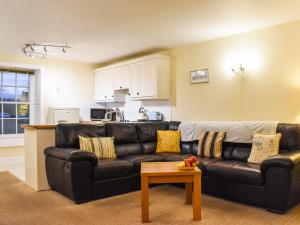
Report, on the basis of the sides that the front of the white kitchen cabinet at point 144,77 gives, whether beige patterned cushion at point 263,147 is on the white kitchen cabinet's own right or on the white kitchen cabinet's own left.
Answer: on the white kitchen cabinet's own left

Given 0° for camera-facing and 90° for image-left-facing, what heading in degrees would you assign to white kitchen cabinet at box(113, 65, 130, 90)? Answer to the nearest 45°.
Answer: approximately 45°

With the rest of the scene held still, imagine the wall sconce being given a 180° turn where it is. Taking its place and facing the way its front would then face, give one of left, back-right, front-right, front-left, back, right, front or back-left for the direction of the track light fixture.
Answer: back-left

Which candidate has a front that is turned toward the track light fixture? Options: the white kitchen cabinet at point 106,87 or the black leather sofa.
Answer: the white kitchen cabinet

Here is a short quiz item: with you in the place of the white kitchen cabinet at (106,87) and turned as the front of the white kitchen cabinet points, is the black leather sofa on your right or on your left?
on your left

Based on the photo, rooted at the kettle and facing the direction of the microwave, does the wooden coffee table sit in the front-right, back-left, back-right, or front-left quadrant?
back-left

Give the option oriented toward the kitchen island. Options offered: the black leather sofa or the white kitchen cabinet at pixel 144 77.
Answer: the white kitchen cabinet

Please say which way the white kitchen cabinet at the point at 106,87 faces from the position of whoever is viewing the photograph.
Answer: facing the viewer and to the left of the viewer

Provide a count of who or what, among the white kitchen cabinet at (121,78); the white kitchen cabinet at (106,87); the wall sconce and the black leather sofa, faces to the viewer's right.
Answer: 0

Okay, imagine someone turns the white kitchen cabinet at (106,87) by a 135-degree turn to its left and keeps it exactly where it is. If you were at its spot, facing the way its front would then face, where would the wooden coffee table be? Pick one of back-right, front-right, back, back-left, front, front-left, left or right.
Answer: right

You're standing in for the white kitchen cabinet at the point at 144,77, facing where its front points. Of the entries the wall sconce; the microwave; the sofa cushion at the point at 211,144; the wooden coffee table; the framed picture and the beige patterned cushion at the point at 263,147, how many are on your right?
1

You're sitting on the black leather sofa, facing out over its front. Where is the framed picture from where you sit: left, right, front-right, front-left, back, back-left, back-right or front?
back

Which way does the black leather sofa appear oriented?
toward the camera

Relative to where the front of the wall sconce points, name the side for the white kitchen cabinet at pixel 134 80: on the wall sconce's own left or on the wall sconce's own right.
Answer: on the wall sconce's own right
